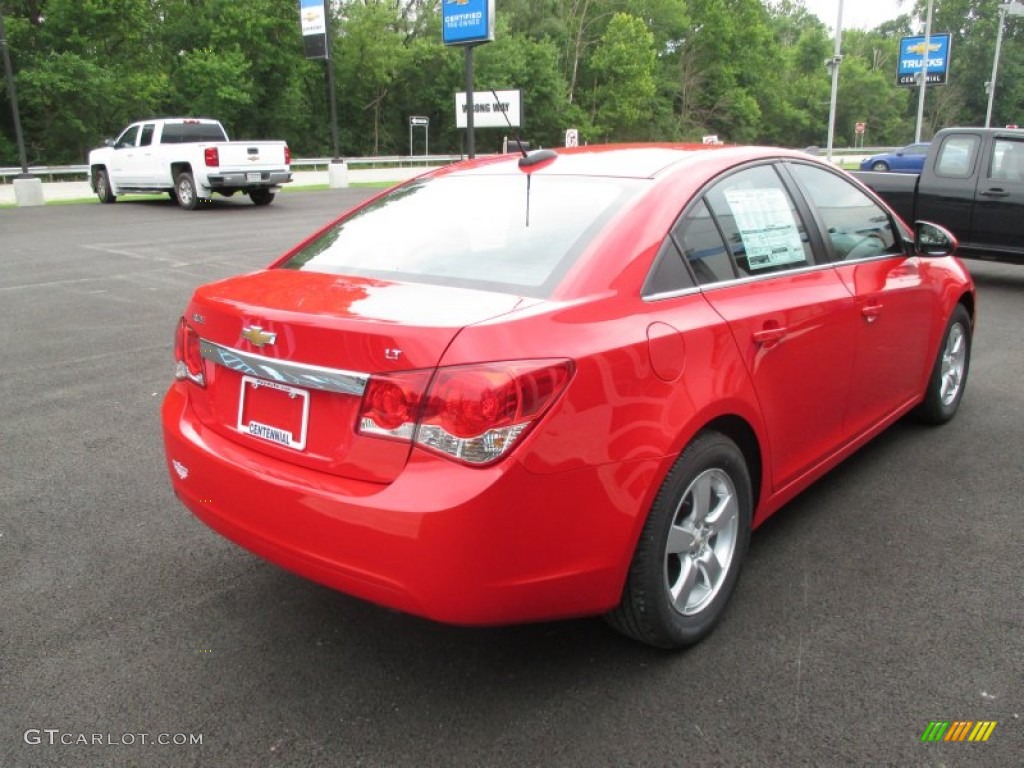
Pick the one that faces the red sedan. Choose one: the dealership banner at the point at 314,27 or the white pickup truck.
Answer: the dealership banner

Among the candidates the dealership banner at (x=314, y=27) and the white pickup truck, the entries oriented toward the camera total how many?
1

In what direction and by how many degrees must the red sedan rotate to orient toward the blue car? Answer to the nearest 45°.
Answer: approximately 45° to its left

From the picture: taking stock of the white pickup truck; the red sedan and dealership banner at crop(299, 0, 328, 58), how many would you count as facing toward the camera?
1

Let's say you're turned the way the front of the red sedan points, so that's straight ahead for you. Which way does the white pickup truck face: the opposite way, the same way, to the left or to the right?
to the left

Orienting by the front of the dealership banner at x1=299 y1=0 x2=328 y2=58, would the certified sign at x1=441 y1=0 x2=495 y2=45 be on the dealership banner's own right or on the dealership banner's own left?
on the dealership banner's own left

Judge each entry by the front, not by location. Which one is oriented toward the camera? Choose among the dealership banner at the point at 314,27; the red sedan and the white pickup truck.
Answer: the dealership banner

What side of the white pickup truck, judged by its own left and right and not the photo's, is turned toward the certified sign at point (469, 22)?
right

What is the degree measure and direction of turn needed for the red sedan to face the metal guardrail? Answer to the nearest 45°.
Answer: approximately 45° to its left

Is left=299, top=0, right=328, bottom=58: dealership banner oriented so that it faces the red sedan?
yes

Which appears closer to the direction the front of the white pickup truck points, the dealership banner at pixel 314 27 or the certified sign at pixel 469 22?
the dealership banner
